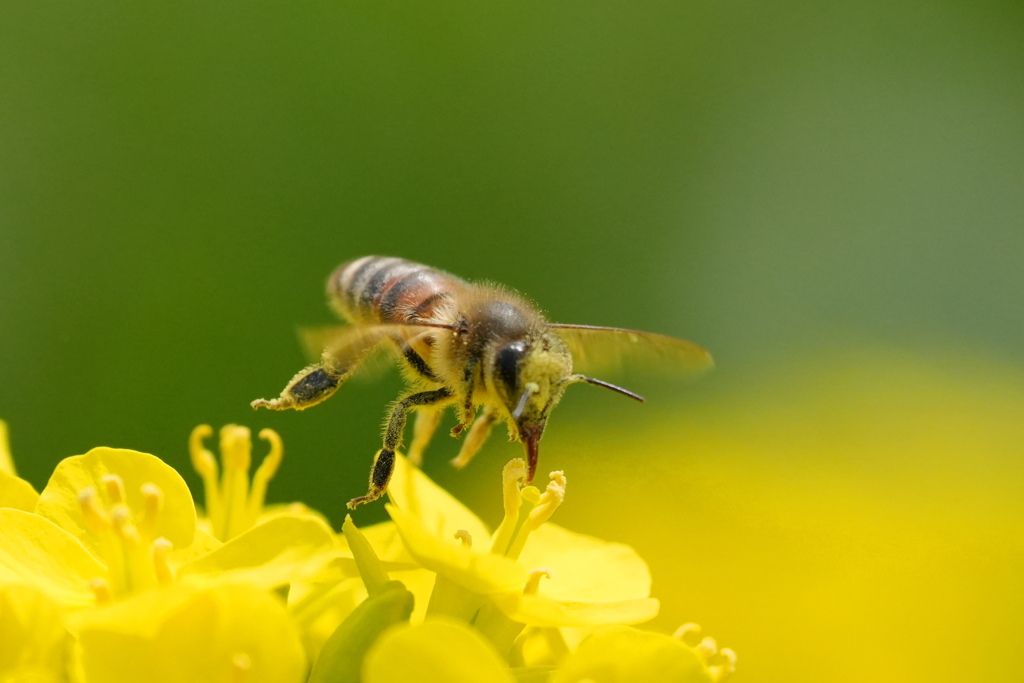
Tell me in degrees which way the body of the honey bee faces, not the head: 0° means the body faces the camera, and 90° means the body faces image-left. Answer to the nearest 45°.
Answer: approximately 315°

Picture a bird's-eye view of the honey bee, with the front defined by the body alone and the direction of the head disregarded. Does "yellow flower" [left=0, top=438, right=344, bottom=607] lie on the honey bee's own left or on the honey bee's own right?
on the honey bee's own right
